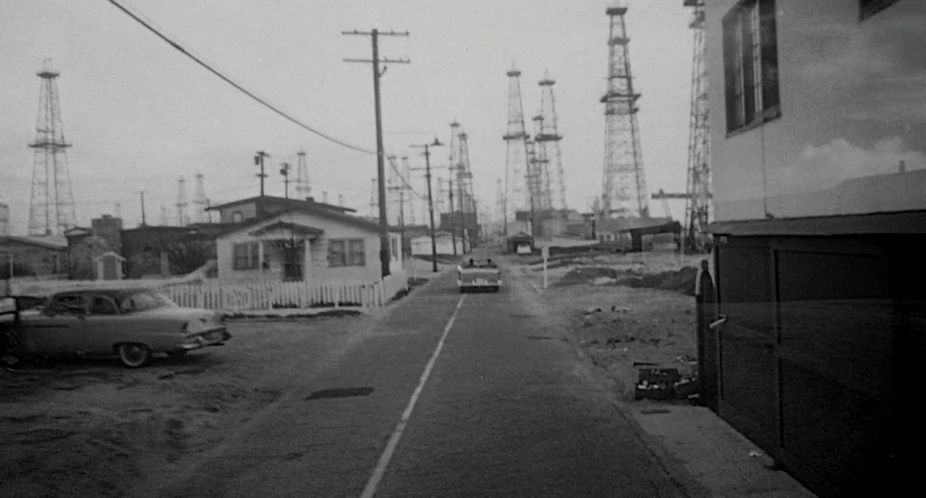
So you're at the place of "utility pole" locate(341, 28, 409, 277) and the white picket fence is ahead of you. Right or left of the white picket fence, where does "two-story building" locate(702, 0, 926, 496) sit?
left

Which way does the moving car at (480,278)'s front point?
away from the camera

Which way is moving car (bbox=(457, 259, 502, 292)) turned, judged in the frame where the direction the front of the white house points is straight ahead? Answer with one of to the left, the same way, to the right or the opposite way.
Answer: the opposite way

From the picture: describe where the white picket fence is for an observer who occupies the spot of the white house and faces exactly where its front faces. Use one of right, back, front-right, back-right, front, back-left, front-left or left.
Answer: front

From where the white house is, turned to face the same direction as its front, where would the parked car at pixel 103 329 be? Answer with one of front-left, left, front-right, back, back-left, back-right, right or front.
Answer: front

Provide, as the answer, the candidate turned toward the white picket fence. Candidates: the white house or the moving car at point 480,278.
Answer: the white house

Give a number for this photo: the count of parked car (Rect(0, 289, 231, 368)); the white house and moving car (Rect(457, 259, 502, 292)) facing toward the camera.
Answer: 1

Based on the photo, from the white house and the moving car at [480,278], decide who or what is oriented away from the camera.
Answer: the moving car

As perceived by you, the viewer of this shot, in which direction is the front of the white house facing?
facing the viewer

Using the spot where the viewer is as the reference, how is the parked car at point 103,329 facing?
facing away from the viewer and to the left of the viewer

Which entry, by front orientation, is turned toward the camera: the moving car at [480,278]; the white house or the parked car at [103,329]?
the white house

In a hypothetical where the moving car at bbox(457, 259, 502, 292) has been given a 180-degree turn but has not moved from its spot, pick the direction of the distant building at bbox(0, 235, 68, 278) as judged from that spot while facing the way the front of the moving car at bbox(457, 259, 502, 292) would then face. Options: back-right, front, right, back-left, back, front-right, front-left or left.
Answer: front-right

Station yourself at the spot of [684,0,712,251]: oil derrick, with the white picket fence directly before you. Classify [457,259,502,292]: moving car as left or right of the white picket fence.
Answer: right
